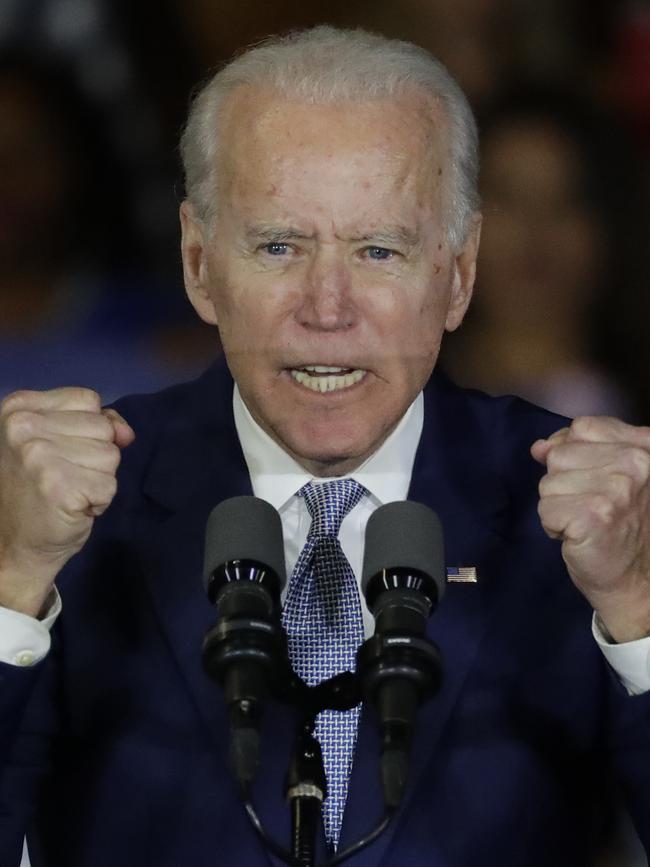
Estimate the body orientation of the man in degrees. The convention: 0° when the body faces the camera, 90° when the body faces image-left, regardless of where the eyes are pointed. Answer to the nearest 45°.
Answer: approximately 0°

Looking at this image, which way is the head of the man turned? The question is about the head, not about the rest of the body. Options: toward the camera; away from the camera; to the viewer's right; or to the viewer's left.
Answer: toward the camera
